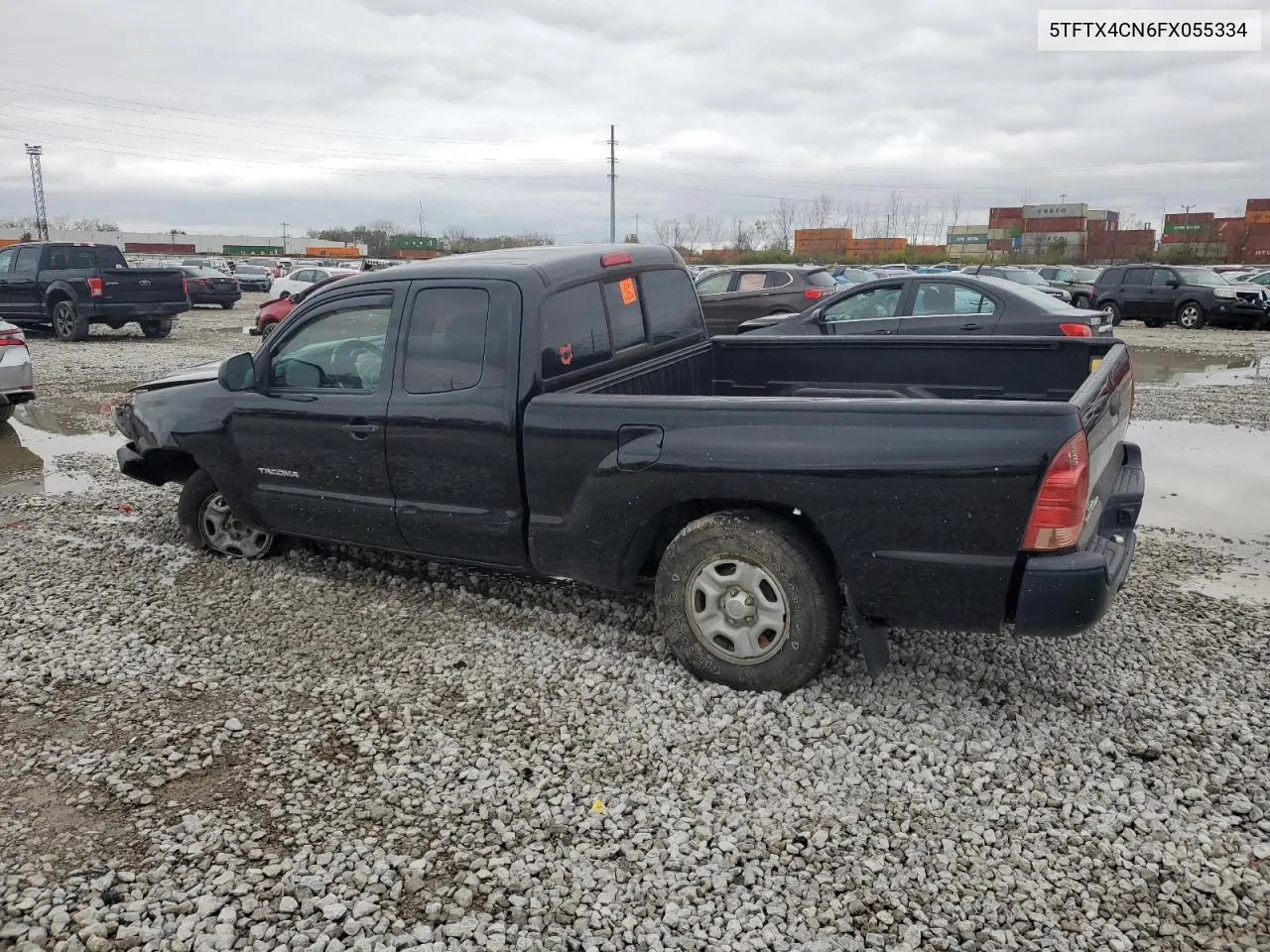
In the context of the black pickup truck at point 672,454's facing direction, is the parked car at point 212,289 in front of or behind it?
in front

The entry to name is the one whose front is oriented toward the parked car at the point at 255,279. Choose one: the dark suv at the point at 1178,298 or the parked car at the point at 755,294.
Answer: the parked car at the point at 755,294

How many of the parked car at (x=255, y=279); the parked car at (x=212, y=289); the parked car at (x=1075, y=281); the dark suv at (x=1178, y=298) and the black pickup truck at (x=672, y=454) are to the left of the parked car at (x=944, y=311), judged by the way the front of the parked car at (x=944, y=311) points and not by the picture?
1

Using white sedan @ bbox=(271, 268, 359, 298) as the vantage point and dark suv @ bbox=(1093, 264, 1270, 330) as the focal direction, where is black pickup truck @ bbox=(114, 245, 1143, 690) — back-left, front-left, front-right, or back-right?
front-right

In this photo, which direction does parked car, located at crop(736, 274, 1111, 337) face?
to the viewer's left

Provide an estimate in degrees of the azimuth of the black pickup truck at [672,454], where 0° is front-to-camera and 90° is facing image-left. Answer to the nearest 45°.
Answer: approximately 135°

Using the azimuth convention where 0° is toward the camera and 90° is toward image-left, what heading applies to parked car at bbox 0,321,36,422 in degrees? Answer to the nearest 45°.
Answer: approximately 135°

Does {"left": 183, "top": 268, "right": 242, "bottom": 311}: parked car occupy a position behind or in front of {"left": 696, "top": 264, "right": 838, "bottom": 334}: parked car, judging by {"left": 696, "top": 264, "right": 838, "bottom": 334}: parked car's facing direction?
in front

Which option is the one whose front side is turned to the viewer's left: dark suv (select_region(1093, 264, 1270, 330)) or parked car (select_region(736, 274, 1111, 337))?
the parked car

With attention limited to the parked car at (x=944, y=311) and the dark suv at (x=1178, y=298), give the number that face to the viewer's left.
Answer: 1

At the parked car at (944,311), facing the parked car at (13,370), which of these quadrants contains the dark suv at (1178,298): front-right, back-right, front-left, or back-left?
back-right
